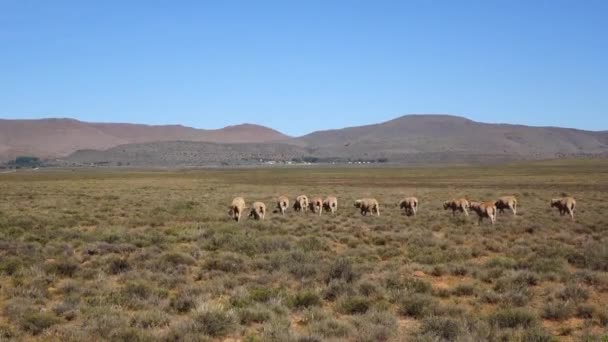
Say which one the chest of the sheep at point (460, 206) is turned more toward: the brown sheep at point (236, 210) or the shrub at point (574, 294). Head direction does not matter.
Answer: the brown sheep

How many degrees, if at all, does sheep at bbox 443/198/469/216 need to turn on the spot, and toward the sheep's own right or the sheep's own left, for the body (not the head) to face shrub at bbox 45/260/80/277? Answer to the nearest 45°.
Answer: approximately 45° to the sheep's own left

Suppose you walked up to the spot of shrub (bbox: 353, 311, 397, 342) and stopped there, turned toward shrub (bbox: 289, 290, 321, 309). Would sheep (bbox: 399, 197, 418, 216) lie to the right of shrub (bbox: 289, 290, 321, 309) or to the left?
right

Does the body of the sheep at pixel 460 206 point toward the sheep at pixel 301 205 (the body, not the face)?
yes

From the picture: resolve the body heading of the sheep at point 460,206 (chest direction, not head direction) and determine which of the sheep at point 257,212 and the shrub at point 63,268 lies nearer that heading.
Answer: the sheep

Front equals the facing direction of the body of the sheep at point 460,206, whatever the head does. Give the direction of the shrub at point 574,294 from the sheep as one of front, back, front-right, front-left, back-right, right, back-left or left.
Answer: left

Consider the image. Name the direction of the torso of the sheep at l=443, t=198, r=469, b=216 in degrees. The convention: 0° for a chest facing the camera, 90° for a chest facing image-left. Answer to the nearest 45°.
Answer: approximately 90°

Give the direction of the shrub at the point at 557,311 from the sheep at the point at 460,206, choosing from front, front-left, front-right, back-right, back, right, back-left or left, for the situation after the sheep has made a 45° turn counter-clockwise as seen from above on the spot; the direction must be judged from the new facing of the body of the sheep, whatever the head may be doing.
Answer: front-left

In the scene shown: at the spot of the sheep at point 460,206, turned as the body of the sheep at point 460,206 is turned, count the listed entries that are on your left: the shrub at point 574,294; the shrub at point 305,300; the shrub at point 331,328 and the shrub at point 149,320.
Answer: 4

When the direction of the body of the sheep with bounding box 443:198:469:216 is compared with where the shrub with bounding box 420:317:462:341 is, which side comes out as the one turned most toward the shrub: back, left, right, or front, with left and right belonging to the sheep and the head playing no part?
left

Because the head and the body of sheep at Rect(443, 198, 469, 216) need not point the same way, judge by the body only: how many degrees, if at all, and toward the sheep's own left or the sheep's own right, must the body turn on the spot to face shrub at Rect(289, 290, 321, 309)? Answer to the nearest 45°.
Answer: approximately 90° to the sheep's own left

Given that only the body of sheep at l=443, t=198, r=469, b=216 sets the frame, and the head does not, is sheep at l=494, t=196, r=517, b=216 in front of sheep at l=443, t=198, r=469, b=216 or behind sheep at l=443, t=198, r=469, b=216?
behind

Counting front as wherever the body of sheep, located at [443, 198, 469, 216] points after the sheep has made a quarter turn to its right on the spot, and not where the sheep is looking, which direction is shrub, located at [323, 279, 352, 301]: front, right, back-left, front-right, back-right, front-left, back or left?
back

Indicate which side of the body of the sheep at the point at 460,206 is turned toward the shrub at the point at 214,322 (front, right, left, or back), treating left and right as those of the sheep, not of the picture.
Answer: left

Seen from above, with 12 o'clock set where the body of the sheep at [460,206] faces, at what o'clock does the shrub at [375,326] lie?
The shrub is roughly at 9 o'clock from the sheep.

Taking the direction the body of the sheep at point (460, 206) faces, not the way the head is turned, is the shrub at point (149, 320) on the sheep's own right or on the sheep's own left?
on the sheep's own left

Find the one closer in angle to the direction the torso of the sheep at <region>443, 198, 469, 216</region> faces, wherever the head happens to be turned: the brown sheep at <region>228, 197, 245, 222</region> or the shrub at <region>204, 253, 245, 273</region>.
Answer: the brown sheep

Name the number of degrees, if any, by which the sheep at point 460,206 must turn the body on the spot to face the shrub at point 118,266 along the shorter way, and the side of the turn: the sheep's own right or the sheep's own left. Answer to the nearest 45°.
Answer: approximately 45° to the sheep's own left
